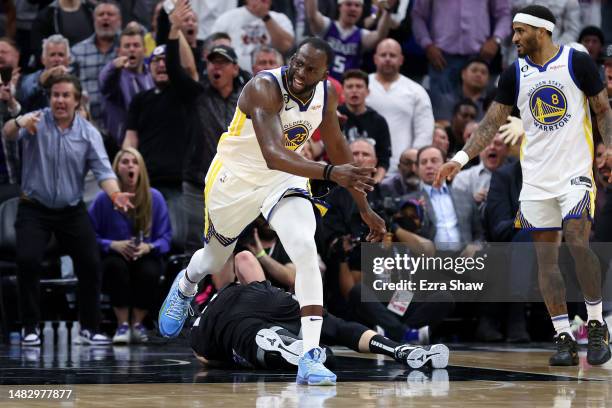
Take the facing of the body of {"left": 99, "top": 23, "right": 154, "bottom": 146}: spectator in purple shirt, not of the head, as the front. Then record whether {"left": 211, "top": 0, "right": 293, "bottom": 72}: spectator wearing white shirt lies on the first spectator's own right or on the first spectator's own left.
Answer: on the first spectator's own left

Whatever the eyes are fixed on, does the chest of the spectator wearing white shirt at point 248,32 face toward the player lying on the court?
yes

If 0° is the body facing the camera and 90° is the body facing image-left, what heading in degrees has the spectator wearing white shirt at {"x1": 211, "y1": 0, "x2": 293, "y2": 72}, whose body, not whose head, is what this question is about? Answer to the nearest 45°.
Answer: approximately 0°

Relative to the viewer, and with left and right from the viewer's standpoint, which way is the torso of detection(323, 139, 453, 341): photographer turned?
facing the viewer

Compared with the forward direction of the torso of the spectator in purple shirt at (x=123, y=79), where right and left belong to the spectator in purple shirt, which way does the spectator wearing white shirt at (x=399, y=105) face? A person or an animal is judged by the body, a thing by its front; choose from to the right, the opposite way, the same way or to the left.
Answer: the same way

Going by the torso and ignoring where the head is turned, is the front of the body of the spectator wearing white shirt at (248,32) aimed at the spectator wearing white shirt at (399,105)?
no

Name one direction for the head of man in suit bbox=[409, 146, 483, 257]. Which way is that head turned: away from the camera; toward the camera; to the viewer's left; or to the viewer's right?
toward the camera

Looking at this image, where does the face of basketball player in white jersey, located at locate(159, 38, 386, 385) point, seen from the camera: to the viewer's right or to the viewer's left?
to the viewer's left

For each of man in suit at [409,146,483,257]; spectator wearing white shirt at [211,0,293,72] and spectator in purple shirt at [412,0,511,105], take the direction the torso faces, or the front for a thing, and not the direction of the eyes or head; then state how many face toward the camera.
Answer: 3

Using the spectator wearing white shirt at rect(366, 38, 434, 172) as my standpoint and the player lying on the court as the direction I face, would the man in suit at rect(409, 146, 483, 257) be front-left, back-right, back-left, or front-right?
front-left

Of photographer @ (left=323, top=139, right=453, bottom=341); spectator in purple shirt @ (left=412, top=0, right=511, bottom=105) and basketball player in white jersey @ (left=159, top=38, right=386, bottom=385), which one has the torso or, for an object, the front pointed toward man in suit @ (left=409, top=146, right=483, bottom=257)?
the spectator in purple shirt

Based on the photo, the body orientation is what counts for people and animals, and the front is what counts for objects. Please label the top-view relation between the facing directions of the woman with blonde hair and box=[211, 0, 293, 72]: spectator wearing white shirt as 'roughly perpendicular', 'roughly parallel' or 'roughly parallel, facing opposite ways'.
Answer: roughly parallel

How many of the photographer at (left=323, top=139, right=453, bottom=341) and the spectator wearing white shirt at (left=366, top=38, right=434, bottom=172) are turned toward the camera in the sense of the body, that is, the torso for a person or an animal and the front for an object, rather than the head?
2

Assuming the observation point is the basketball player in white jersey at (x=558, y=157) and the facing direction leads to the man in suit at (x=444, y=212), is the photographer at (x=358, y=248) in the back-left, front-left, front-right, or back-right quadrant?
front-left

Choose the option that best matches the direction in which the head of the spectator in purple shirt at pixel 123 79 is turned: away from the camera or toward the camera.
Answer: toward the camera

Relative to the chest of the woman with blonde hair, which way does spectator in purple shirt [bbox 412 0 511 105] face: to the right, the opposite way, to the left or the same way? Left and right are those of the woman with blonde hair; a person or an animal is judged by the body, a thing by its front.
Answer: the same way
